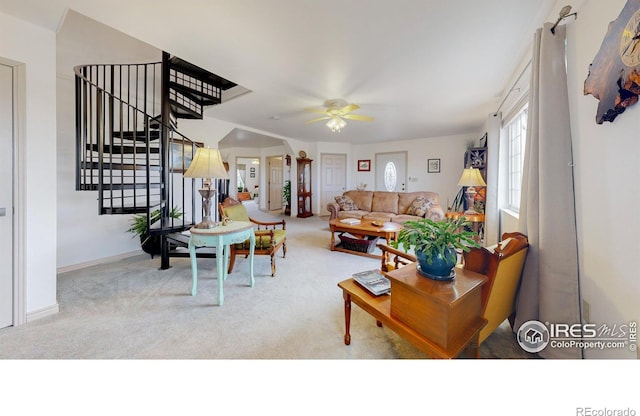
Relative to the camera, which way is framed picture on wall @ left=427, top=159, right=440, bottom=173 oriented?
toward the camera

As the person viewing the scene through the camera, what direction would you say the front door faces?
facing the viewer

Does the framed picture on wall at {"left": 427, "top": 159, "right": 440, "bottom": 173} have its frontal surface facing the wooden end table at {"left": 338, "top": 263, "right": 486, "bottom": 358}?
yes

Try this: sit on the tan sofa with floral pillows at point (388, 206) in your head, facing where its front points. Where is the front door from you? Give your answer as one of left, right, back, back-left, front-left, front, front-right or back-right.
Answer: back

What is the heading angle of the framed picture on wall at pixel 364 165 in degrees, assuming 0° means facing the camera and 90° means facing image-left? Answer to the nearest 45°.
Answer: approximately 0°

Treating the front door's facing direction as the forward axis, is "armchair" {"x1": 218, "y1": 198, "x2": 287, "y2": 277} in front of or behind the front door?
in front

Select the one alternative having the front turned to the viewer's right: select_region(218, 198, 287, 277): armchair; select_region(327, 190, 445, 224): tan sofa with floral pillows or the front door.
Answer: the armchair

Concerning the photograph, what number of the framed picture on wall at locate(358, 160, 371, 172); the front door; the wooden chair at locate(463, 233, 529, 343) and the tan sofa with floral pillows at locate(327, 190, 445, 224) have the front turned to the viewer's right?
0

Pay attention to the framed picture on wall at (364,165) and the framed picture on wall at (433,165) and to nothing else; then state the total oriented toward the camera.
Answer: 2

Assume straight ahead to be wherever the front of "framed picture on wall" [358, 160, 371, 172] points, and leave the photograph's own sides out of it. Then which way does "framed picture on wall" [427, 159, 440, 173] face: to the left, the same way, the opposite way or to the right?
the same way

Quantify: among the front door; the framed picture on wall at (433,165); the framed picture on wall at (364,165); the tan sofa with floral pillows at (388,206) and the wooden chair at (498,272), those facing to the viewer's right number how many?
0

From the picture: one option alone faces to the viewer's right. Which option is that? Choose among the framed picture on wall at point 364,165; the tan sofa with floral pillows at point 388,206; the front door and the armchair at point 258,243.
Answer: the armchair

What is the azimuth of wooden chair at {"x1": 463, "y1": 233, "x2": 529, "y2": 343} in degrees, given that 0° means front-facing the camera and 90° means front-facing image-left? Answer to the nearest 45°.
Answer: approximately 135°

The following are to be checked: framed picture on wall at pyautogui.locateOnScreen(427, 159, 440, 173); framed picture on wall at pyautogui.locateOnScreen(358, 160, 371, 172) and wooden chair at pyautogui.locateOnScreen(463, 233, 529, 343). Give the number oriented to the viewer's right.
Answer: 0
